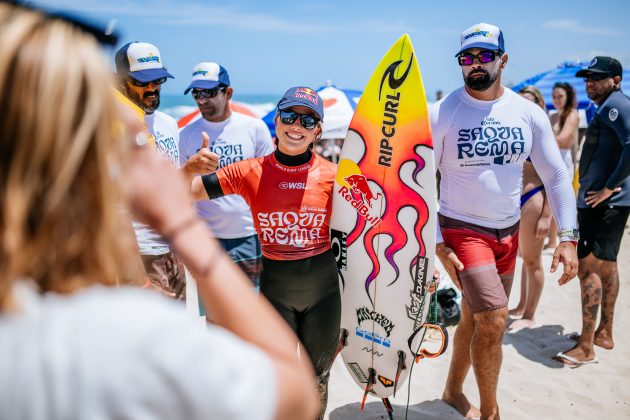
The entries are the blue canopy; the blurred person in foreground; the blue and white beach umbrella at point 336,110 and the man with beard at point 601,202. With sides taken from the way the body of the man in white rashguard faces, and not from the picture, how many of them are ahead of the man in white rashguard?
1

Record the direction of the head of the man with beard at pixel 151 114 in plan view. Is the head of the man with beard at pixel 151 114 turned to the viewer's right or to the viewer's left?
to the viewer's right

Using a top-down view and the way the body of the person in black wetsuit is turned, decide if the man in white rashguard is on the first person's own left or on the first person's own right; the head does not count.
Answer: on the first person's own left

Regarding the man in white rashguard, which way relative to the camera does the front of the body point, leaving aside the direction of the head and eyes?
toward the camera

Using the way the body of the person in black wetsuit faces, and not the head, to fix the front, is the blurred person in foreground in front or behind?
in front

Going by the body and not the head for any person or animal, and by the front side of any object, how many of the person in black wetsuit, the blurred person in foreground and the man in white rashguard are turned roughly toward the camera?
2

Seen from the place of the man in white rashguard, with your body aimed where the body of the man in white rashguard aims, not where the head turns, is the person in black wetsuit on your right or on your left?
on your right

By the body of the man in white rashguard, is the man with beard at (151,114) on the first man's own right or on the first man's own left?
on the first man's own right

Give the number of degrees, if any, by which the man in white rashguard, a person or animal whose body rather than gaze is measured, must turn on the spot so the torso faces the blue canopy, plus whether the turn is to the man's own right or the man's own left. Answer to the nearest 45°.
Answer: approximately 180°

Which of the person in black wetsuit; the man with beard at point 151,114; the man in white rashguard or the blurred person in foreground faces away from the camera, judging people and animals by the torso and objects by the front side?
the blurred person in foreground

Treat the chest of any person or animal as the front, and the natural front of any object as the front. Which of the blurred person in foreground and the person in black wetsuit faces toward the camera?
the person in black wetsuit

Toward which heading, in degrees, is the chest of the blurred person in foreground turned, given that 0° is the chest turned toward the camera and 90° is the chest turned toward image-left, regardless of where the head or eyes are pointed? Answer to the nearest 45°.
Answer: approximately 180°

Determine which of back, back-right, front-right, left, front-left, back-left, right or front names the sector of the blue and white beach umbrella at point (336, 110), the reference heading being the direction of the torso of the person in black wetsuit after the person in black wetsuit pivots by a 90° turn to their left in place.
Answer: left

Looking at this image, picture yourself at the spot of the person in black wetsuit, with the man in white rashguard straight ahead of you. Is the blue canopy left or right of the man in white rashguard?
left

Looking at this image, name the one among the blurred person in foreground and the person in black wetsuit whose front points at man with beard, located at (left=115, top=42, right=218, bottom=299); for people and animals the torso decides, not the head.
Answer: the blurred person in foreground

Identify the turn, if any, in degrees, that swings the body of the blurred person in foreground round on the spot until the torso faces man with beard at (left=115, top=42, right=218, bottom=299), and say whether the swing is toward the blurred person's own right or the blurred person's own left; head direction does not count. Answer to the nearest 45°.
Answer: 0° — they already face them

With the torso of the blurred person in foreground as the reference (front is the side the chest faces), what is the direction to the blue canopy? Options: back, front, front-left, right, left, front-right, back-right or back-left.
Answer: front-right

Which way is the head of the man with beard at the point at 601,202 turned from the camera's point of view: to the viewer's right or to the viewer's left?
to the viewer's left

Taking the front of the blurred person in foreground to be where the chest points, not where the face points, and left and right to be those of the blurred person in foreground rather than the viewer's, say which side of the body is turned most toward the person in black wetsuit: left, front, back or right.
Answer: front

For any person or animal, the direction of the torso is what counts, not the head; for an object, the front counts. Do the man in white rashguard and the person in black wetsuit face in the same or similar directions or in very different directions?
same or similar directions
